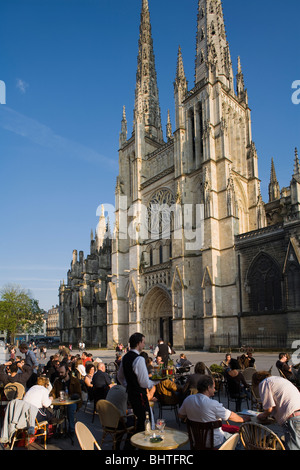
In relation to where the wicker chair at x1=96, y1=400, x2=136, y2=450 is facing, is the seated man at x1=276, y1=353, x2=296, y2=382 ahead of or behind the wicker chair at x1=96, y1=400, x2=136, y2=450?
ahead

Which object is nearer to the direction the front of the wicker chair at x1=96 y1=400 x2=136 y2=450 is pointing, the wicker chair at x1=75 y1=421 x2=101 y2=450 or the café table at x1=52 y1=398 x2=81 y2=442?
the café table

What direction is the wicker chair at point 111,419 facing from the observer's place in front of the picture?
facing away from the viewer and to the right of the viewer

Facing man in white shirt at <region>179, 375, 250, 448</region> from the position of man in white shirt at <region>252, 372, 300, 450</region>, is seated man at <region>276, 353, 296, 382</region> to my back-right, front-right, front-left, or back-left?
back-right

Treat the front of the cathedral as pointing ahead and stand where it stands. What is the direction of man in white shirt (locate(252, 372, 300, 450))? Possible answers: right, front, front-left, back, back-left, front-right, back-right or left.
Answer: front-left

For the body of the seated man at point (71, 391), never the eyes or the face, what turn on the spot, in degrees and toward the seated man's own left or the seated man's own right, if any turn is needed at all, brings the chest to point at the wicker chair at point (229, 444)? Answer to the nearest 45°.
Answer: approximately 45° to the seated man's own left

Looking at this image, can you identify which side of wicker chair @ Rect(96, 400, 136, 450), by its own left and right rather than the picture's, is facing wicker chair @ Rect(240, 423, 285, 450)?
right

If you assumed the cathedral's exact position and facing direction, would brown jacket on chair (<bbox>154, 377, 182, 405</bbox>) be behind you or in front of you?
in front

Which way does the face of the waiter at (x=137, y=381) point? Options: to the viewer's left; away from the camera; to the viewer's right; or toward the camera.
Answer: to the viewer's right

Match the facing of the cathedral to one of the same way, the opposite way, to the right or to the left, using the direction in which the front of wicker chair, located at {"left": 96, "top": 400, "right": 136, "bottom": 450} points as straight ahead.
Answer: the opposite way

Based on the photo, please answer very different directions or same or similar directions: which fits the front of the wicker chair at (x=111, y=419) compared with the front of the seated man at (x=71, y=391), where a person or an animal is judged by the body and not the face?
very different directions

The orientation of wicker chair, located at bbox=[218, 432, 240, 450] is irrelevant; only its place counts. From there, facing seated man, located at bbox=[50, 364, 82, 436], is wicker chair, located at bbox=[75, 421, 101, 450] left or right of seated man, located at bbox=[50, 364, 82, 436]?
left
